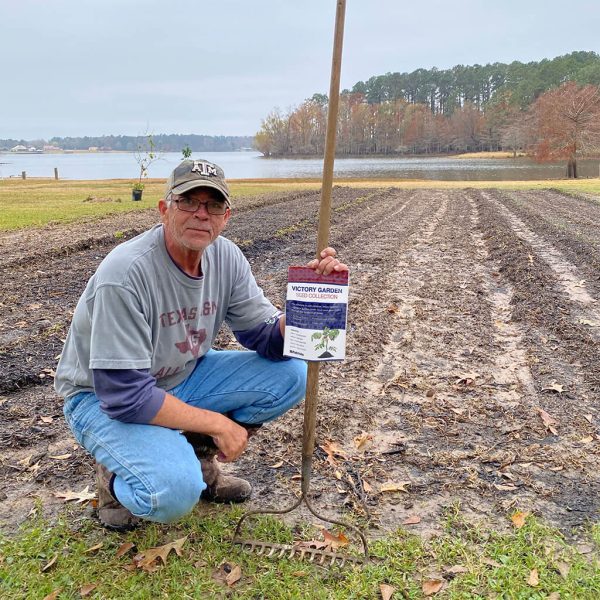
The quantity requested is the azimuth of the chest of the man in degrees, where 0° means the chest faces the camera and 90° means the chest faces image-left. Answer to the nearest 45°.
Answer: approximately 315°

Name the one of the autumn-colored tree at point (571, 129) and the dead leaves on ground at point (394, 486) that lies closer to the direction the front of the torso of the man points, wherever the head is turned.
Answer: the dead leaves on ground

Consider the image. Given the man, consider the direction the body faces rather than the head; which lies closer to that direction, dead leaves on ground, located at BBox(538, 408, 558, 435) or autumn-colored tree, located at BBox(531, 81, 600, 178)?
the dead leaves on ground

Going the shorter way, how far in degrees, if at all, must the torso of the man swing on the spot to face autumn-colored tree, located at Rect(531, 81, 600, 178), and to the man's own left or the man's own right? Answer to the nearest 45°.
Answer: approximately 90° to the man's own left

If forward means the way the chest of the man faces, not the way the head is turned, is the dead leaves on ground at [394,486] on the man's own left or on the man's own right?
on the man's own left

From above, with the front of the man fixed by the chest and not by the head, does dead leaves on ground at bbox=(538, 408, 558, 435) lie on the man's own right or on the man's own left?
on the man's own left
